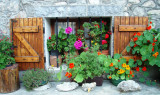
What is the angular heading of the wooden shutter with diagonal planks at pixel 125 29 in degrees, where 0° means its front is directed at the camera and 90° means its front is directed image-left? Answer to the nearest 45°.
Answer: approximately 0°

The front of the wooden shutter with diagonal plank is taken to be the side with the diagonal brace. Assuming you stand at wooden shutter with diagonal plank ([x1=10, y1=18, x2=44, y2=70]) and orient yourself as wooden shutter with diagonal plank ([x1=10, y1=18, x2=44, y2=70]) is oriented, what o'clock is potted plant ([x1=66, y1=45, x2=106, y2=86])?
The potted plant is roughly at 10 o'clock from the wooden shutter with diagonal plank.

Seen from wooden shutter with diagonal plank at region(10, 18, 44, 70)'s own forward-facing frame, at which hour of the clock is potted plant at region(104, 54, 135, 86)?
The potted plant is roughly at 10 o'clock from the wooden shutter with diagonal plank.

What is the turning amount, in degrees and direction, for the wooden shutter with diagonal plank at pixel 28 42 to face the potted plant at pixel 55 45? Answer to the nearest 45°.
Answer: approximately 90° to its left

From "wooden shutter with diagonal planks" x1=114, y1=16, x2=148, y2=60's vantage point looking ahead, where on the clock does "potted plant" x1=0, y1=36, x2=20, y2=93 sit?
The potted plant is roughly at 2 o'clock from the wooden shutter with diagonal planks.

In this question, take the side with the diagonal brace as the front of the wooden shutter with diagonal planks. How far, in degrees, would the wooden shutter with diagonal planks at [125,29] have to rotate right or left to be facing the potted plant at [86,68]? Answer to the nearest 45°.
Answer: approximately 45° to its right

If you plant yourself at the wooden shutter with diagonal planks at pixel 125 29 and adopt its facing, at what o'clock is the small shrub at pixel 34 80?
The small shrub is roughly at 2 o'clock from the wooden shutter with diagonal planks.

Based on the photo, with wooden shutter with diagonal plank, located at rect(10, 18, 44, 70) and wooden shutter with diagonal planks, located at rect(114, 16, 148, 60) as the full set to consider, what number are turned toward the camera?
2
